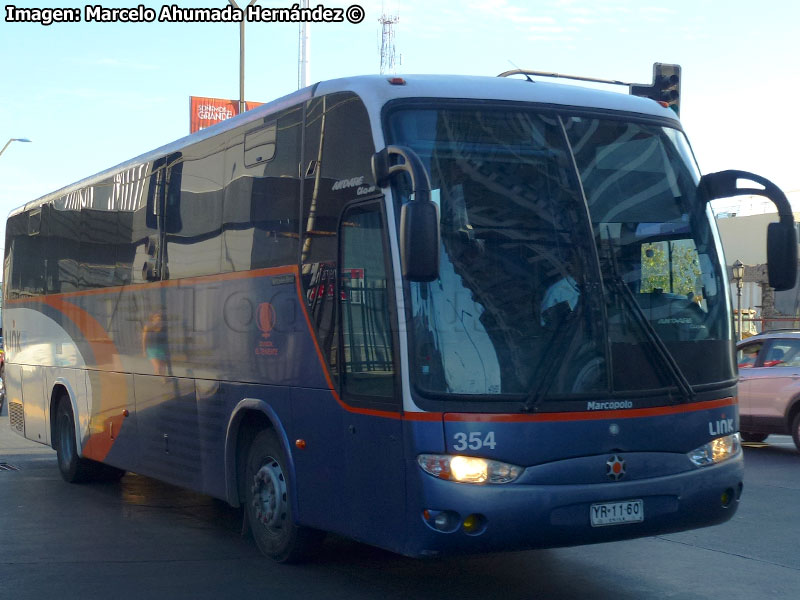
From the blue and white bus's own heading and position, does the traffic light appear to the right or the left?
on its left

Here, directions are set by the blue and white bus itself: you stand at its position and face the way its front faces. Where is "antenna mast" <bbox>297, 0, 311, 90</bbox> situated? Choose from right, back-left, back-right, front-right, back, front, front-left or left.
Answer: back-left
